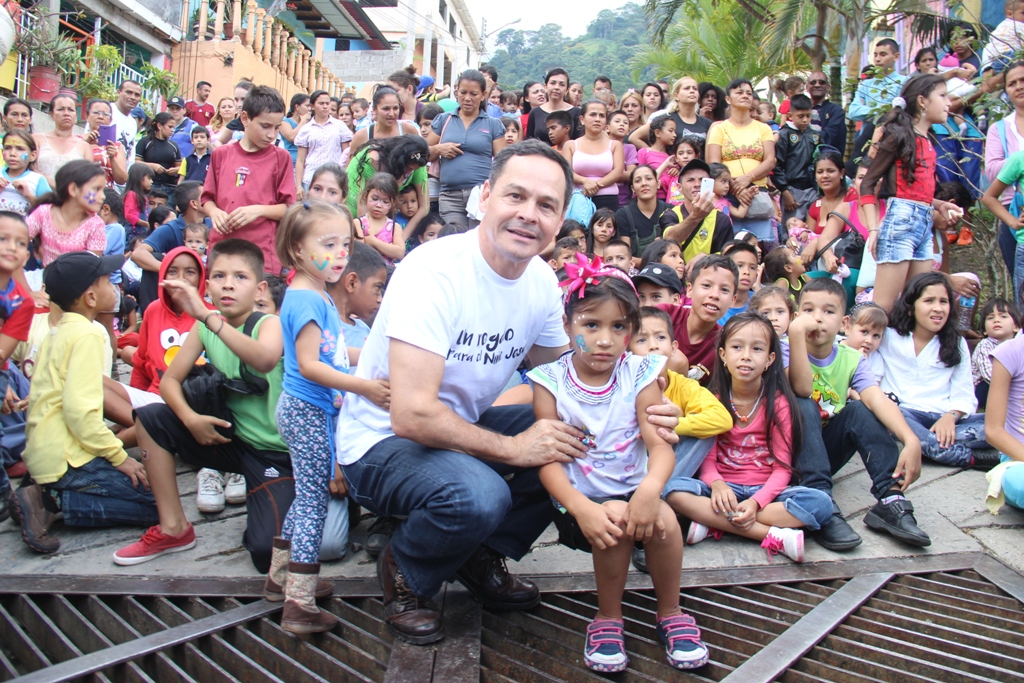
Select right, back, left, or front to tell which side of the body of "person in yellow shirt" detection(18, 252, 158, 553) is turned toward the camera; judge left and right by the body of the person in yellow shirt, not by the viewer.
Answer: right

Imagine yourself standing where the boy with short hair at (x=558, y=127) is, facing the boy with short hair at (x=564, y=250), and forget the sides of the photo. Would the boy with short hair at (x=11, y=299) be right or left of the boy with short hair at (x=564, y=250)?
right

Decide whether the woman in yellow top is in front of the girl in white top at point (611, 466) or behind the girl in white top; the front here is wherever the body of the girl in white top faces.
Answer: behind

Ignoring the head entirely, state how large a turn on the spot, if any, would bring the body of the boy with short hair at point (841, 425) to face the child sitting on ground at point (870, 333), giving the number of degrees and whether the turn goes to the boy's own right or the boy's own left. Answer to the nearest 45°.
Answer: approximately 180°

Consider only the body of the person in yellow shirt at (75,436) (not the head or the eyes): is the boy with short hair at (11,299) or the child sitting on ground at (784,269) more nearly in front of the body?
the child sitting on ground

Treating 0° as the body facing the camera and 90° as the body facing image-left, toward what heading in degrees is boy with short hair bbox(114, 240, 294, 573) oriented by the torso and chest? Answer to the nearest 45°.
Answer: approximately 45°

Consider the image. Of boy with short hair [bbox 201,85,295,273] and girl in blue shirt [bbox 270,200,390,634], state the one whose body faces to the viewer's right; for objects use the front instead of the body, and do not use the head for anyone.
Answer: the girl in blue shirt
